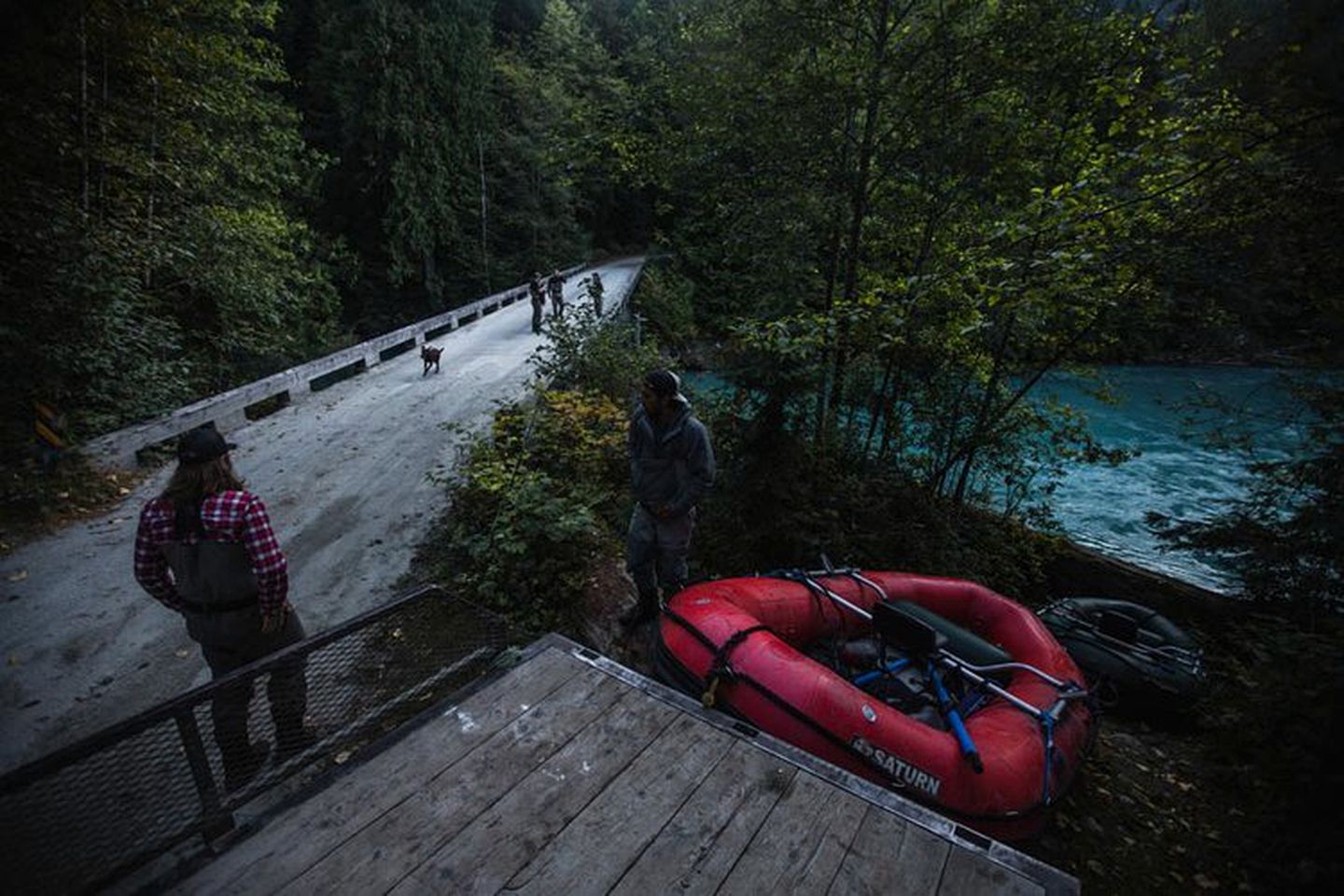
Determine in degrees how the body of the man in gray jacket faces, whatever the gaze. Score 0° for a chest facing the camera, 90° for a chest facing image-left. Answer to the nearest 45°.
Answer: approximately 45°

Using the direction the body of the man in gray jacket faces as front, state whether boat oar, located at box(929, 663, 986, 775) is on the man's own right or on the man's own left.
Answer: on the man's own left

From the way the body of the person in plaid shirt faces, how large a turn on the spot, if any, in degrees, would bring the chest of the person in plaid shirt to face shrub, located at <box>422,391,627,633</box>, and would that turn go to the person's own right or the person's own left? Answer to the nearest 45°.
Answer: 0° — they already face it

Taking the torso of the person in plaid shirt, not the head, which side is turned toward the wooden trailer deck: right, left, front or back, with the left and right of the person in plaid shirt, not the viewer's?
right

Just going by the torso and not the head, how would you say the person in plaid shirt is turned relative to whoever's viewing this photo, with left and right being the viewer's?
facing away from the viewer and to the right of the viewer

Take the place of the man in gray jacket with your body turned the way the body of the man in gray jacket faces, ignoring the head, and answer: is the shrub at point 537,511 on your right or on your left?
on your right

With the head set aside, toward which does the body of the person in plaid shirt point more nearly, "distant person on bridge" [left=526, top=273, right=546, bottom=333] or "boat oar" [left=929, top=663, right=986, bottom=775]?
the distant person on bridge

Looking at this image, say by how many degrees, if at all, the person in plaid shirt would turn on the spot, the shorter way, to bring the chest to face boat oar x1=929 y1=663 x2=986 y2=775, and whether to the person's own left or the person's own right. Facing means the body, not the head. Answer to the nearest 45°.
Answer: approximately 90° to the person's own right
